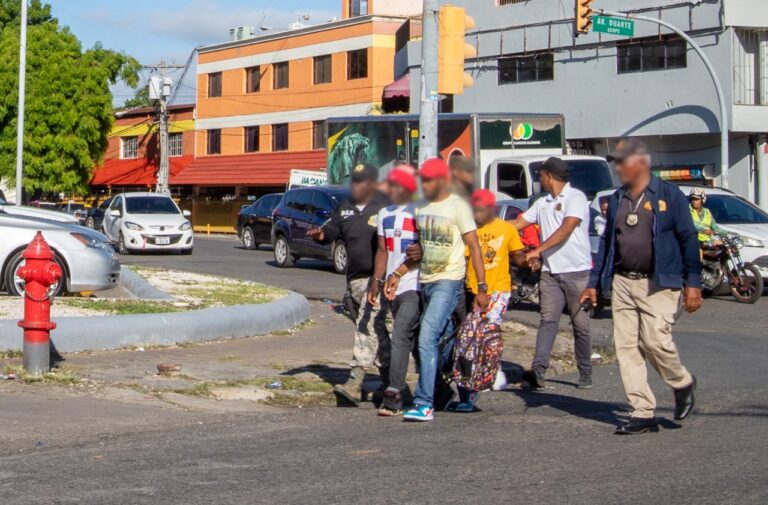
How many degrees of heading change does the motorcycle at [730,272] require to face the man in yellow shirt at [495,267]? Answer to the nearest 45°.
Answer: approximately 45° to its right

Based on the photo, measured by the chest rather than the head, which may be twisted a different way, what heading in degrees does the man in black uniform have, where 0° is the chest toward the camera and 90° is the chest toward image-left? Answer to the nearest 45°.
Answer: approximately 45°

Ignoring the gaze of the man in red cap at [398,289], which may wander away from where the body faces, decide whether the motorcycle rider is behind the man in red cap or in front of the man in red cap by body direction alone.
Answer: behind

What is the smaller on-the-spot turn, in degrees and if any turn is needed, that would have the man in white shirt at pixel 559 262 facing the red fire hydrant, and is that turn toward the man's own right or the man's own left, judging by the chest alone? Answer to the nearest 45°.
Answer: approximately 45° to the man's own right

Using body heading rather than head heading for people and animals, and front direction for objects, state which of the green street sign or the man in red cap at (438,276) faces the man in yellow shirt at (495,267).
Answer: the green street sign
